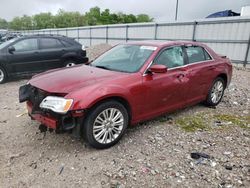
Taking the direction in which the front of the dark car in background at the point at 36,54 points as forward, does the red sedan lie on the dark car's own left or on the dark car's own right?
on the dark car's own left

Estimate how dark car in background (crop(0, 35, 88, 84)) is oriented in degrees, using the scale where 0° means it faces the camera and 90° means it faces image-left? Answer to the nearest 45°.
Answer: approximately 90°

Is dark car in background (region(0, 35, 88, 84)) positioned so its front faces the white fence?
no

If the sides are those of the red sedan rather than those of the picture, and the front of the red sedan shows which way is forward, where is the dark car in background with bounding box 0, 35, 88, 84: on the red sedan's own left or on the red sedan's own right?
on the red sedan's own right

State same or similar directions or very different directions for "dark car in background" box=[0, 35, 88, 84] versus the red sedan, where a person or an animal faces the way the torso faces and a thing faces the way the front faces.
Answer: same or similar directions

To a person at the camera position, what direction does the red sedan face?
facing the viewer and to the left of the viewer

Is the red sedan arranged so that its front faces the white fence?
no

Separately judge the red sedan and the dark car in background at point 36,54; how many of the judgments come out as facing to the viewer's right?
0
